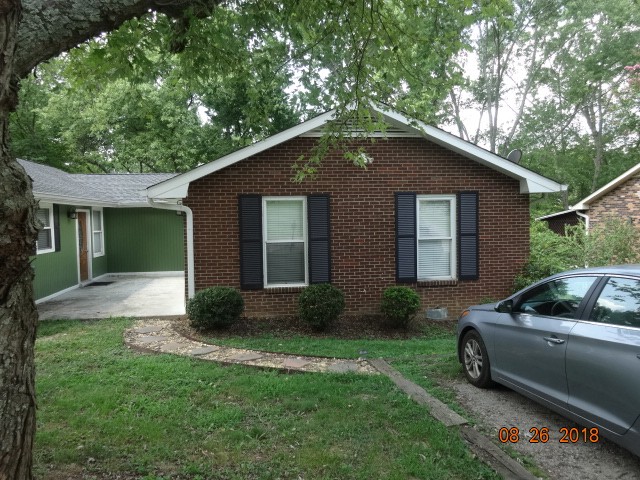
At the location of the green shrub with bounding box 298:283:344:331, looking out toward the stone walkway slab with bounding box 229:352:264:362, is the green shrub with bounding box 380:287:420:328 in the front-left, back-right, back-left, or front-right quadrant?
back-left

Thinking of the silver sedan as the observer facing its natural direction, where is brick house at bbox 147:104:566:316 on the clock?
The brick house is roughly at 12 o'clock from the silver sedan.

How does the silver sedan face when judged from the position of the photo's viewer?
facing away from the viewer and to the left of the viewer

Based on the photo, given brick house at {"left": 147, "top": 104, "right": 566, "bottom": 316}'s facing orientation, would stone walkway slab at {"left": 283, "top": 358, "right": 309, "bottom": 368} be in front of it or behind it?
in front

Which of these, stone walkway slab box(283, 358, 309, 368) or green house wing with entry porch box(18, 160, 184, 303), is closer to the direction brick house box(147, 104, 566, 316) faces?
the stone walkway slab

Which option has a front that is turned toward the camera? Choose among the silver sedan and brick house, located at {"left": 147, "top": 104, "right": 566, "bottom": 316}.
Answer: the brick house

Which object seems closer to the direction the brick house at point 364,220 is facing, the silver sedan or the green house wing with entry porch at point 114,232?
the silver sedan

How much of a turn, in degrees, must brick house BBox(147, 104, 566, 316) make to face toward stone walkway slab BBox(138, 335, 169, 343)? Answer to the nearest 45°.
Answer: approximately 45° to its right

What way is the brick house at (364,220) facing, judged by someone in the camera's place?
facing the viewer

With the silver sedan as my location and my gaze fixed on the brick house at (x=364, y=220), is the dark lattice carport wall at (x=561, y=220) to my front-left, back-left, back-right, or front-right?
front-right

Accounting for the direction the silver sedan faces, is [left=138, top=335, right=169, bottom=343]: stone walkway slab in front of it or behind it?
in front

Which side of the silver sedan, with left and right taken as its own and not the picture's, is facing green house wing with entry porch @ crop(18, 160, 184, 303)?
front

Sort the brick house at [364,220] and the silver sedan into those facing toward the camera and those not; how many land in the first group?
1

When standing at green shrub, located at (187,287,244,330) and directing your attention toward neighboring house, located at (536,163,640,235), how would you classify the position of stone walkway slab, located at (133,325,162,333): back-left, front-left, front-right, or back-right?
back-left

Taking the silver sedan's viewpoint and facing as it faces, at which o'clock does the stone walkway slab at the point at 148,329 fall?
The stone walkway slab is roughly at 11 o'clock from the silver sedan.

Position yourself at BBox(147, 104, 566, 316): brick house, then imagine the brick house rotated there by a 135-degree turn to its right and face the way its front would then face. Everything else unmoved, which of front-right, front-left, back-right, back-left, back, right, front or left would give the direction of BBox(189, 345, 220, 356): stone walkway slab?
left

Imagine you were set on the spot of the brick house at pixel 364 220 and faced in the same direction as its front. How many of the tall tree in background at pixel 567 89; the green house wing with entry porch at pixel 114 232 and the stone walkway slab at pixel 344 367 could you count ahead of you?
1

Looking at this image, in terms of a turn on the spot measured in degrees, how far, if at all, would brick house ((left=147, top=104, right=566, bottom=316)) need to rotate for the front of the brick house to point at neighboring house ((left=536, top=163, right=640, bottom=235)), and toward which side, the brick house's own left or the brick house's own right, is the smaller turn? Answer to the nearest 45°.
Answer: approximately 135° to the brick house's own left

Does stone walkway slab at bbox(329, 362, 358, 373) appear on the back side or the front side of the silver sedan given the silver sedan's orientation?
on the front side

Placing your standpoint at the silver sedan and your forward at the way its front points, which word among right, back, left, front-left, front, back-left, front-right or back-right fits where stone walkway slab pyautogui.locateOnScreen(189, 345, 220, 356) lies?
front-left

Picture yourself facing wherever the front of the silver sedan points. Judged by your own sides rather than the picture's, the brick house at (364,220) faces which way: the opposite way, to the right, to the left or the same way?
the opposite way
